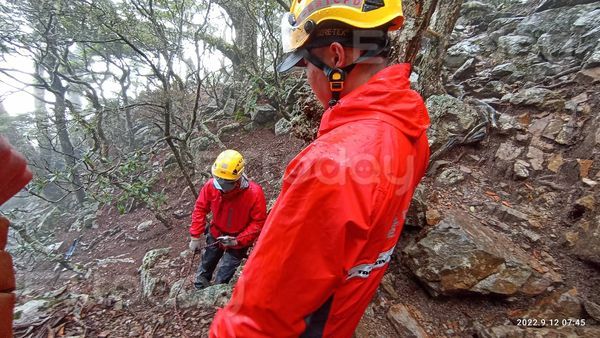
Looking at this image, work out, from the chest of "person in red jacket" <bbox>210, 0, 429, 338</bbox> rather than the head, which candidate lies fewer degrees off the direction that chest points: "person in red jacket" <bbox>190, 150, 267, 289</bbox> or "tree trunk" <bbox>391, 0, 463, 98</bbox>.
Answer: the person in red jacket

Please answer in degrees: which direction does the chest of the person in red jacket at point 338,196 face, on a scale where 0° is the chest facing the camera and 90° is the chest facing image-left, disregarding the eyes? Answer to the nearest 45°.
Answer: approximately 135°

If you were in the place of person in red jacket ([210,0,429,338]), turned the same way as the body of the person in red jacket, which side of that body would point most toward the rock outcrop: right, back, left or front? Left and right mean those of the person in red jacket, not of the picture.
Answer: right

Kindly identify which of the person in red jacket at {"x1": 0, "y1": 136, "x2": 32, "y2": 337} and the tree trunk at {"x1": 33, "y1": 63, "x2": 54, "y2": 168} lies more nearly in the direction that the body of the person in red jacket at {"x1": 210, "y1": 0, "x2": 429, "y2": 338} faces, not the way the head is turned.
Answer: the tree trunk

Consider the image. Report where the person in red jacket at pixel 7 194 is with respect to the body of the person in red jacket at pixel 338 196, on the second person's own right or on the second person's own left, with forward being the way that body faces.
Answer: on the second person's own left

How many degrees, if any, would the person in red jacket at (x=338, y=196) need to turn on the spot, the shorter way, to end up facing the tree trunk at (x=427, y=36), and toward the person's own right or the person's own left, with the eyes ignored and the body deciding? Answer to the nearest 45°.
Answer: approximately 90° to the person's own right
